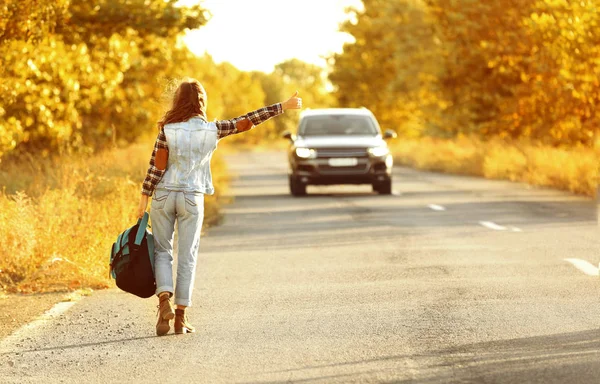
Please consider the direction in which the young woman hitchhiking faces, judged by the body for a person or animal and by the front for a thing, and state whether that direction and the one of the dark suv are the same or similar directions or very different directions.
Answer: very different directions

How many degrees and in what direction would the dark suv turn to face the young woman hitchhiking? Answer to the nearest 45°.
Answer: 0° — it already faces them

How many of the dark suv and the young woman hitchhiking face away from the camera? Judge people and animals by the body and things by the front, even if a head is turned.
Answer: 1

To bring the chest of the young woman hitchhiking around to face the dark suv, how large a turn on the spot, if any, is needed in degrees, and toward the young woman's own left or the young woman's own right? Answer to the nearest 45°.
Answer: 0° — they already face it

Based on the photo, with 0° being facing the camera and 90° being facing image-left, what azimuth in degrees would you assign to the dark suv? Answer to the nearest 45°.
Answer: approximately 0°

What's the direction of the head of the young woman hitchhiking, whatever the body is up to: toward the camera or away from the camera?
away from the camera

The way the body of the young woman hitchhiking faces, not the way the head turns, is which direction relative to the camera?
away from the camera
